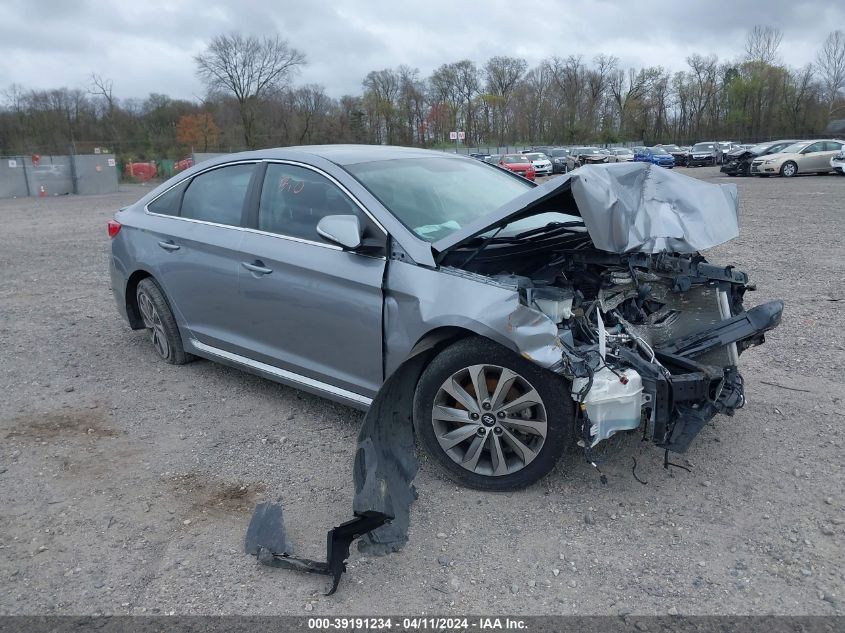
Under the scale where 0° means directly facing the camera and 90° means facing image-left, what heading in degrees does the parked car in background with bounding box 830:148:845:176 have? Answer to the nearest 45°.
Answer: approximately 45°

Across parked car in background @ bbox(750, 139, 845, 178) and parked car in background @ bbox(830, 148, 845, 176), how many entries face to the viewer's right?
0

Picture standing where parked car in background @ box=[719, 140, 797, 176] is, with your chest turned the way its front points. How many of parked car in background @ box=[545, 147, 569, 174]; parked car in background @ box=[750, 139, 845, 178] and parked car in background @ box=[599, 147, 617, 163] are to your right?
2

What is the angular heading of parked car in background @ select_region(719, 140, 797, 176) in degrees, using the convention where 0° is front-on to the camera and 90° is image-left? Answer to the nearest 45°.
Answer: approximately 45°

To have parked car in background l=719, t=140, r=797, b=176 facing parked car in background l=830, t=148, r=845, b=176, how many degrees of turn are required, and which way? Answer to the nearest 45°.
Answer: approximately 90° to its left

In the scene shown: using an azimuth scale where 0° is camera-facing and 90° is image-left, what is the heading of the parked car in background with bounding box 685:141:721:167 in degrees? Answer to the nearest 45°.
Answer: approximately 45°
